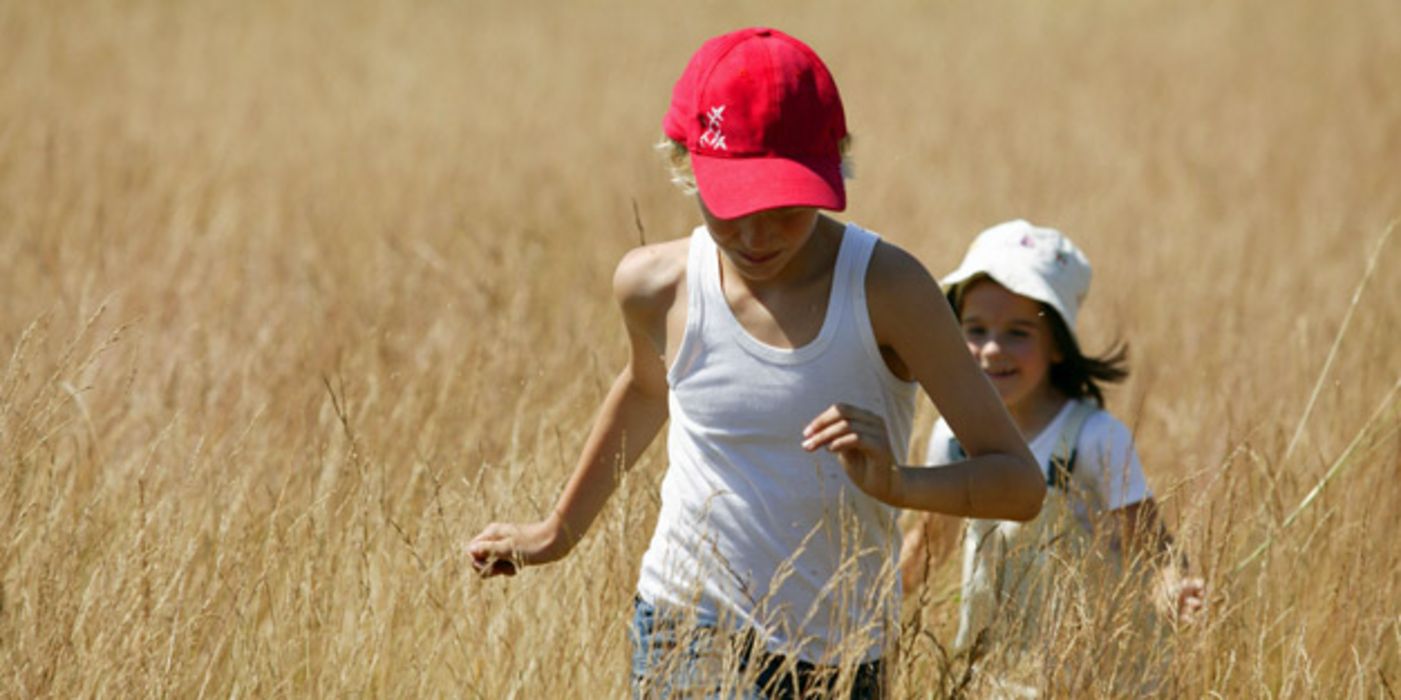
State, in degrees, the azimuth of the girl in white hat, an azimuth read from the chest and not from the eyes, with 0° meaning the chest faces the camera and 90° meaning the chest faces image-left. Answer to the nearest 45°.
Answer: approximately 45°

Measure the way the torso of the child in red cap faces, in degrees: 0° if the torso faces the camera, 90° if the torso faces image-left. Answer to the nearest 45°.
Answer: approximately 0°

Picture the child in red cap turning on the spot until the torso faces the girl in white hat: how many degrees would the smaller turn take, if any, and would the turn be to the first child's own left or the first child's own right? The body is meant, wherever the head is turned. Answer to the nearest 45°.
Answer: approximately 135° to the first child's own left

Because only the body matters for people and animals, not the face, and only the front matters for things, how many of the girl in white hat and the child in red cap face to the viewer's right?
0

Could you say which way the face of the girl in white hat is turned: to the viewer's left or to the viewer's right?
to the viewer's left

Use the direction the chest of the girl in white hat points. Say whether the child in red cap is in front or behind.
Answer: in front
